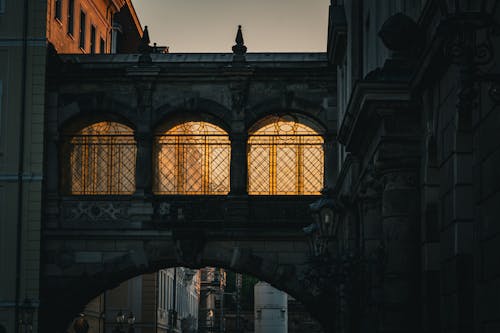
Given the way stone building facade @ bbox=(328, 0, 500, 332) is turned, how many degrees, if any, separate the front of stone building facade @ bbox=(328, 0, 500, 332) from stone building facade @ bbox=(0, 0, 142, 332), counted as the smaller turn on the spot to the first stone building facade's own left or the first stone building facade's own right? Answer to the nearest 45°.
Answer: approximately 45° to the first stone building facade's own right

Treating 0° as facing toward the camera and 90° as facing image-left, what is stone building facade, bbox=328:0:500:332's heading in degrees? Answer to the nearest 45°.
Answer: approximately 90°
